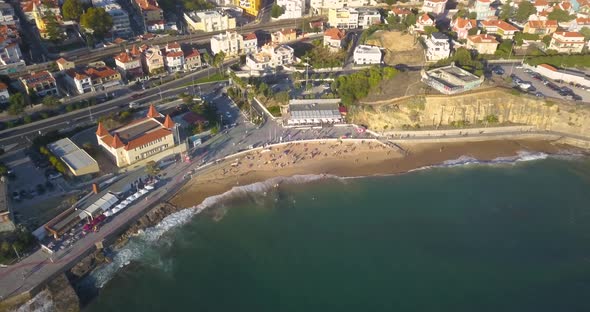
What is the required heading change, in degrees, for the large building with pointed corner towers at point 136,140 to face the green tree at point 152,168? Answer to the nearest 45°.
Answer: approximately 45° to its right

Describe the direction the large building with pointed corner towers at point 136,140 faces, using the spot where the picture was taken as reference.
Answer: facing the viewer and to the right of the viewer
